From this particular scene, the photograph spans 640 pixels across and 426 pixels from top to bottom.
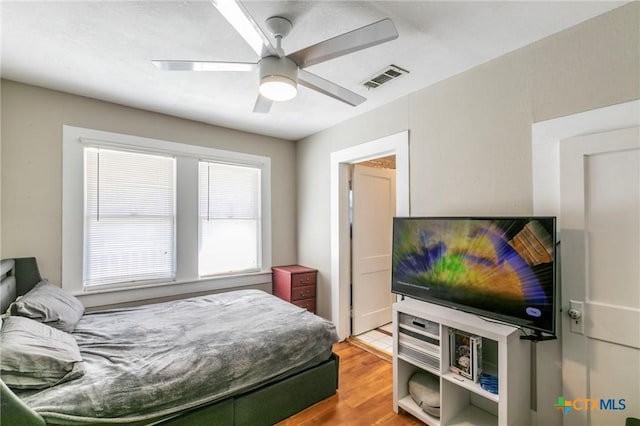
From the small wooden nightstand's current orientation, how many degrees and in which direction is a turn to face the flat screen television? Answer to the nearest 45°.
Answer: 0° — it already faces it

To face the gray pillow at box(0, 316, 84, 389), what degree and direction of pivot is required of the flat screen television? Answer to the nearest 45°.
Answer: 0° — it already faces it

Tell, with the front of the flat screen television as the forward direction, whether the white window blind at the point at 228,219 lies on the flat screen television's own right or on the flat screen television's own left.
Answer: on the flat screen television's own right

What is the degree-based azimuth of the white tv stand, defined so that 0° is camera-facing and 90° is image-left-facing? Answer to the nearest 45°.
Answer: approximately 45°

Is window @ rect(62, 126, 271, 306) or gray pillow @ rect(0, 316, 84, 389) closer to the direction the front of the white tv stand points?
the gray pillow

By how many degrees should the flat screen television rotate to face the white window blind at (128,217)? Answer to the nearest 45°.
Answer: approximately 45° to its right

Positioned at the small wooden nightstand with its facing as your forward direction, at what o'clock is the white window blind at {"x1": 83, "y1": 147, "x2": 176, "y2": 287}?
The white window blind is roughly at 4 o'clock from the small wooden nightstand.

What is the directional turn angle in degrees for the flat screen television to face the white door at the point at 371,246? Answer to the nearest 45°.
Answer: approximately 90° to its right
